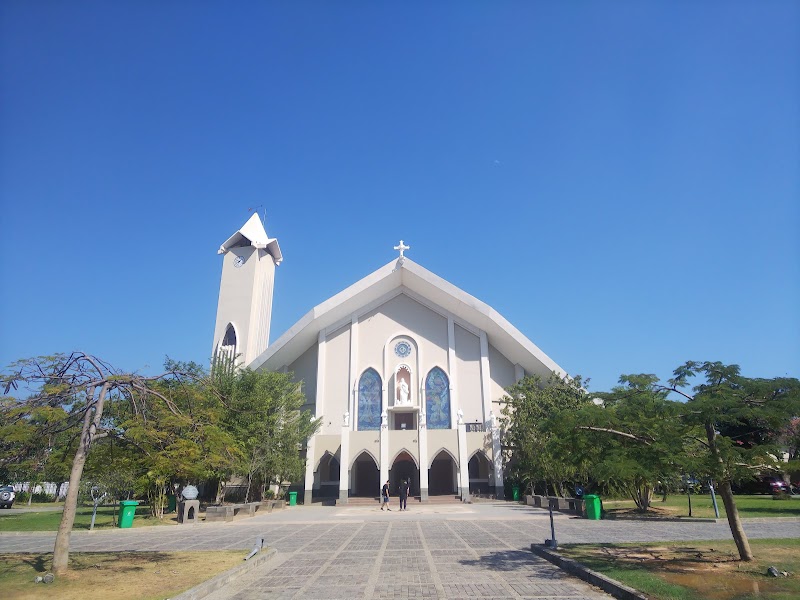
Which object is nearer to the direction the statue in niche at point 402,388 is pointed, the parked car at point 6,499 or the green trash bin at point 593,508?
the green trash bin

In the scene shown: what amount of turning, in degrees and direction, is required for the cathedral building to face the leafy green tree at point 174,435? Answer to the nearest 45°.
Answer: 0° — it already faces it

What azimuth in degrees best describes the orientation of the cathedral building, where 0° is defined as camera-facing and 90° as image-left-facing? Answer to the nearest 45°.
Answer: approximately 0°

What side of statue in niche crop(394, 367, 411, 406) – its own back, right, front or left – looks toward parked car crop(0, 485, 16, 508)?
right

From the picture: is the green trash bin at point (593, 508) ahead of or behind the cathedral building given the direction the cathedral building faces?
ahead

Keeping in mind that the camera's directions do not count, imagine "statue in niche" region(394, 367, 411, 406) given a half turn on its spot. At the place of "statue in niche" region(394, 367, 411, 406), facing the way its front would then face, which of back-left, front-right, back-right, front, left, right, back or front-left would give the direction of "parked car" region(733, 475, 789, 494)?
right

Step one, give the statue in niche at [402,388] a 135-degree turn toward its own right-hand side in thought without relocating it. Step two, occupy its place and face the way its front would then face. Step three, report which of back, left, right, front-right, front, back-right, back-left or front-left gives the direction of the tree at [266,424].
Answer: left

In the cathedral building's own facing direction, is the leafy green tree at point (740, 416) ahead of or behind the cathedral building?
ahead

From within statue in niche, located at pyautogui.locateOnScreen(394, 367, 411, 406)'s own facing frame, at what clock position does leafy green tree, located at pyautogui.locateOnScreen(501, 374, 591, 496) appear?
The leafy green tree is roughly at 10 o'clock from the statue in niche.

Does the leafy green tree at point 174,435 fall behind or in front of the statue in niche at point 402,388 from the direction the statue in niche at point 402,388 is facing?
in front

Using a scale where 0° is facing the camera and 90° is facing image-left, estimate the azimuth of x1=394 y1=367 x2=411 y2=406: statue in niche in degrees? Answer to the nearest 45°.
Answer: approximately 0°
